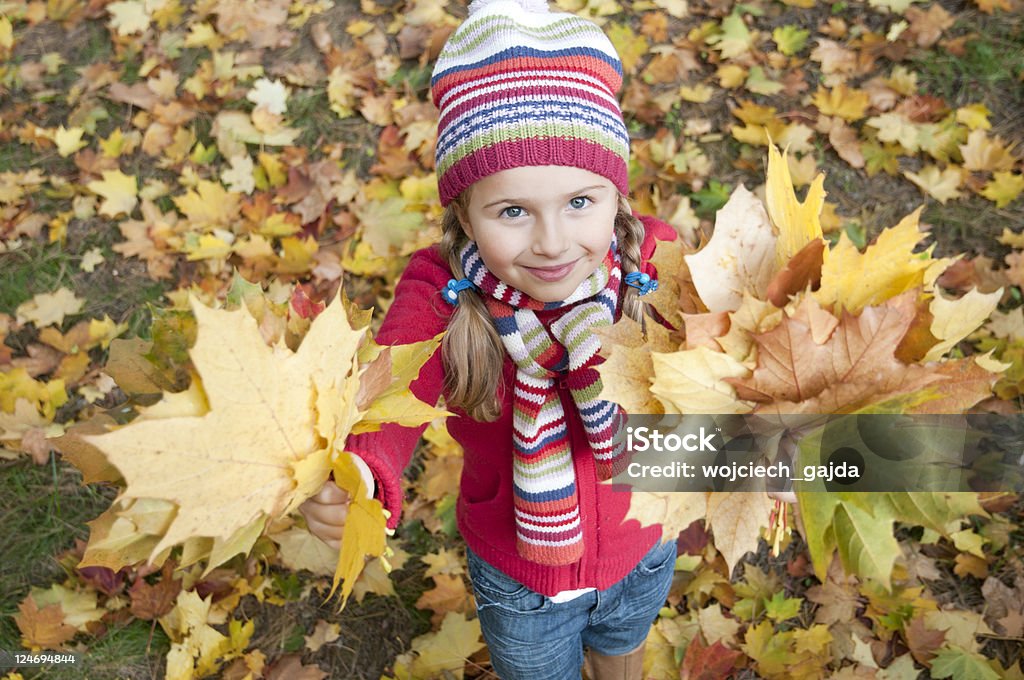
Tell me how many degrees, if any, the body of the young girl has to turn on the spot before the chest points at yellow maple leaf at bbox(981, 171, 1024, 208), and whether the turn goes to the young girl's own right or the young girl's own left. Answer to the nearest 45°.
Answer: approximately 135° to the young girl's own left

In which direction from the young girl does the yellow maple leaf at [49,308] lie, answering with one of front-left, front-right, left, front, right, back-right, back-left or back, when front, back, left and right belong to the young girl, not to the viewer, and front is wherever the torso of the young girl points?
back-right

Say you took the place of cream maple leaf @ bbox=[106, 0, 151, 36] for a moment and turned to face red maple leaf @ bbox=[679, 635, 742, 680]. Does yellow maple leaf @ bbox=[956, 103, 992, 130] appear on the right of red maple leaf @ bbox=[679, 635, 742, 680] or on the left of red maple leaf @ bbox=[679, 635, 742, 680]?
left

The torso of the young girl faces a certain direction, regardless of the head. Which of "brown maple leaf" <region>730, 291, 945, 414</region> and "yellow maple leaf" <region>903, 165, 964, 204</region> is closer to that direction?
the brown maple leaf

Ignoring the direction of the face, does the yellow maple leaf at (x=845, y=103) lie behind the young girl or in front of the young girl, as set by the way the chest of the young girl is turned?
behind

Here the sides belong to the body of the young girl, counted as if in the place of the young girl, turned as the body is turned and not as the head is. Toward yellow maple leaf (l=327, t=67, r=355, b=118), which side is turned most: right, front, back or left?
back

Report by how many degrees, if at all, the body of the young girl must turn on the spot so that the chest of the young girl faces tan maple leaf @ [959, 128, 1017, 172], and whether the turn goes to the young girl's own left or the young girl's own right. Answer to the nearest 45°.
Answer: approximately 135° to the young girl's own left

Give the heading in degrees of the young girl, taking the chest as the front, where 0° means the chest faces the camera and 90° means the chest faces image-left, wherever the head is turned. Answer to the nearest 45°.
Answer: approximately 0°
